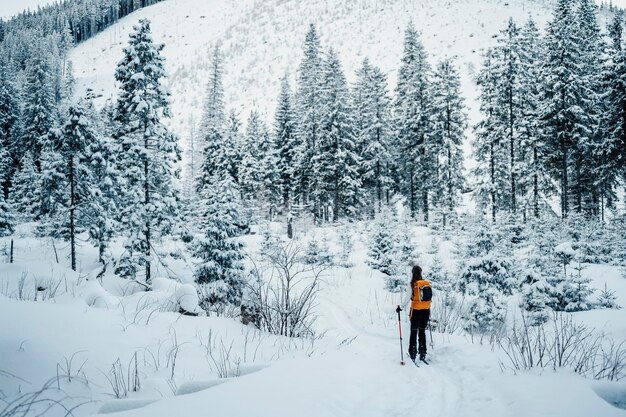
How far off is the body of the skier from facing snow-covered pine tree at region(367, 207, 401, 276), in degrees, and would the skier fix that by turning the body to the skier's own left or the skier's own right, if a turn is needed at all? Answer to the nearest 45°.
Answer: approximately 45° to the skier's own right

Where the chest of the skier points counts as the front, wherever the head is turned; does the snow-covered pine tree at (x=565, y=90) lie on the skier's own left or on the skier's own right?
on the skier's own right

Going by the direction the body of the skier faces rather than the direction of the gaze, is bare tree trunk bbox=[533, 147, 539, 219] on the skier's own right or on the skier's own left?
on the skier's own right

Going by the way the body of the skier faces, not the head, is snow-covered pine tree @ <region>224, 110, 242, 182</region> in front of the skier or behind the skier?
in front

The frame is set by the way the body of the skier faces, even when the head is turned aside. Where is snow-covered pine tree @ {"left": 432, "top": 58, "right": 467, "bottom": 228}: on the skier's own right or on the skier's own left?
on the skier's own right

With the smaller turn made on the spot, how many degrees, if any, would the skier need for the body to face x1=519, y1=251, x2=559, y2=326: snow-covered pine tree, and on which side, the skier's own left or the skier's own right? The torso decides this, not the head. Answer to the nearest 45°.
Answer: approximately 90° to the skier's own right

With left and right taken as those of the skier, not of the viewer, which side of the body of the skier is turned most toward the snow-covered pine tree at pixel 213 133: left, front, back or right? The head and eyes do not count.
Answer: front

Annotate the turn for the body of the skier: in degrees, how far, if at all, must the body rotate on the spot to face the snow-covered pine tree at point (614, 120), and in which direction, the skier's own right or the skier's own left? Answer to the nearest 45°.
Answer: approximately 90° to the skier's own right

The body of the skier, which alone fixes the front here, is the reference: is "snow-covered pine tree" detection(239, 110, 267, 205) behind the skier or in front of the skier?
in front

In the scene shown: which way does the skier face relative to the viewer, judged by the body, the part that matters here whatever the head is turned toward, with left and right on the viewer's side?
facing away from the viewer and to the left of the viewer

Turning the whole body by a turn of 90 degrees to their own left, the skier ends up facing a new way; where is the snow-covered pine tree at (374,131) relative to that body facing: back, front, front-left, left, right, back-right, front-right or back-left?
back-right

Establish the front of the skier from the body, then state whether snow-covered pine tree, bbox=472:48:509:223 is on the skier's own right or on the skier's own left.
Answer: on the skier's own right
